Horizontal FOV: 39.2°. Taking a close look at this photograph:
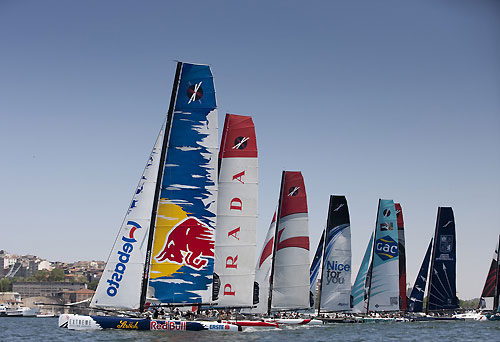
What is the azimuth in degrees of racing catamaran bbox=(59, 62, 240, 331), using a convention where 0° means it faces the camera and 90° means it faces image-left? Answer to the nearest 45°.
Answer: approximately 90°
